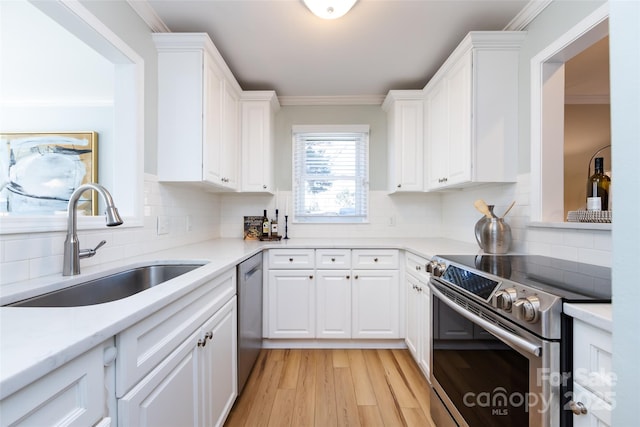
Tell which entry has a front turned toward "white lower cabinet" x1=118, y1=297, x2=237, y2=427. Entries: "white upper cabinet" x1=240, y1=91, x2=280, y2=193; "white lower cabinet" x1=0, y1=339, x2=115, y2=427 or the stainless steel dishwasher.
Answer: the white upper cabinet

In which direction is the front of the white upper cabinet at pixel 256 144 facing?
toward the camera

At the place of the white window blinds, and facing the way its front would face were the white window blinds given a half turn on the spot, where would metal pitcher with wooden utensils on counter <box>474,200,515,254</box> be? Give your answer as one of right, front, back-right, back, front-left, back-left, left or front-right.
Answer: back-right

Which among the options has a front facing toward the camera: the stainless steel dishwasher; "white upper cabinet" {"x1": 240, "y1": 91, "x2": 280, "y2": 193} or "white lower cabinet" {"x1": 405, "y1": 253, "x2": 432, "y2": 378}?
the white upper cabinet

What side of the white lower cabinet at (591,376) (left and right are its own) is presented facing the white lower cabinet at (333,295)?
right

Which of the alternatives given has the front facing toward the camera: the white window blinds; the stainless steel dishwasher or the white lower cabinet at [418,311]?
the white window blinds

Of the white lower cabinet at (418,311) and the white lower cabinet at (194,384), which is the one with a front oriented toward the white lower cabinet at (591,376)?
the white lower cabinet at (194,384)

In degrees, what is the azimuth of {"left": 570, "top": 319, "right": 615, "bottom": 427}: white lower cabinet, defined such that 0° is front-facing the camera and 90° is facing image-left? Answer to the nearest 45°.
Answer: approximately 45°

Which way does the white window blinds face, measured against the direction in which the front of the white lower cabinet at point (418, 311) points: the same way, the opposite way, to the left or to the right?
to the left

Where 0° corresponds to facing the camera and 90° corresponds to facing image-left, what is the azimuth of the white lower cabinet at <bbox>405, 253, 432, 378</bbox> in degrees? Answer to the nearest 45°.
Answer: approximately 90°

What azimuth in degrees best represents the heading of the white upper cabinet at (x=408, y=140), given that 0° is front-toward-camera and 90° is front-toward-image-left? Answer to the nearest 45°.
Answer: approximately 0°

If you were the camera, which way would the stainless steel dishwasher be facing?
facing to the right of the viewer

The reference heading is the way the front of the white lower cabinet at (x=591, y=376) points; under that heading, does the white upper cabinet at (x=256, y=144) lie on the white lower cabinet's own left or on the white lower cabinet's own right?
on the white lower cabinet's own right
